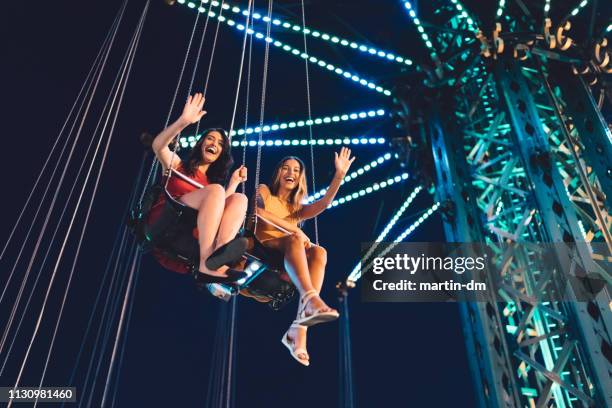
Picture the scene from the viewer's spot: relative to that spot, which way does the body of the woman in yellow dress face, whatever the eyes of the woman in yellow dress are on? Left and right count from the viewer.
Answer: facing the viewer and to the right of the viewer

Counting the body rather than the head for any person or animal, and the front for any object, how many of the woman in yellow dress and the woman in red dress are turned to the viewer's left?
0

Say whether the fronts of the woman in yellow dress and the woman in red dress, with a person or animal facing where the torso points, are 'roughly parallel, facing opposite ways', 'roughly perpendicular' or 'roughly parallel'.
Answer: roughly parallel

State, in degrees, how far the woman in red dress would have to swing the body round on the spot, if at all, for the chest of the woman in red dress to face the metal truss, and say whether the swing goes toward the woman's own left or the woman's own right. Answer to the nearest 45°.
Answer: approximately 45° to the woman's own left

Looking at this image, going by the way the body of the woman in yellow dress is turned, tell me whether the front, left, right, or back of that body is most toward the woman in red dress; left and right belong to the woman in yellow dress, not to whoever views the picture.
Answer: right

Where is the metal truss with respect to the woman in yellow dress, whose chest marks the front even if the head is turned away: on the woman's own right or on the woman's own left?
on the woman's own left

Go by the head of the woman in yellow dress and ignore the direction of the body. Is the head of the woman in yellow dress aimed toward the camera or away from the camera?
toward the camera
